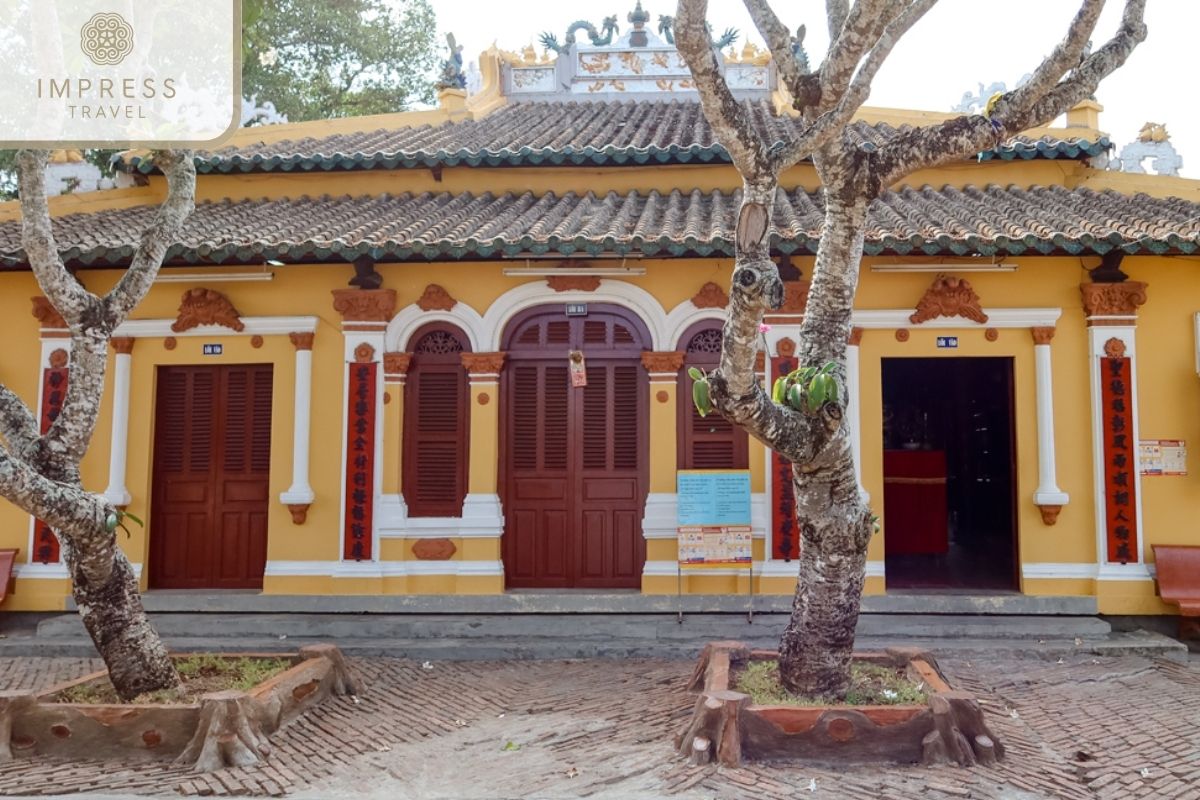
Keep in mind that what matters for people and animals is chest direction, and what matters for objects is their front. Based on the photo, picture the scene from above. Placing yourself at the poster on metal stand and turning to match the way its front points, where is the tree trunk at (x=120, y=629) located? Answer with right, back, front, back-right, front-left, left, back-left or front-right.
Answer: front-right

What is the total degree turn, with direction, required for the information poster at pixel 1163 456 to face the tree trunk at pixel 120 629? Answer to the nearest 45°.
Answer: approximately 45° to its right

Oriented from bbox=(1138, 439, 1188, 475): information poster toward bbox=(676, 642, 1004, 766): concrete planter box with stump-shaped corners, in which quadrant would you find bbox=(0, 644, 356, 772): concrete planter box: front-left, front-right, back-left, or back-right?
front-right

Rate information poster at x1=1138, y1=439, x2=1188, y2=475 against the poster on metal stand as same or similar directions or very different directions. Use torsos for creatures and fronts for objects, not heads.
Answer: same or similar directions

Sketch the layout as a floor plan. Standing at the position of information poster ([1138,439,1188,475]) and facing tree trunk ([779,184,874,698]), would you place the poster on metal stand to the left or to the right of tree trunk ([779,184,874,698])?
right

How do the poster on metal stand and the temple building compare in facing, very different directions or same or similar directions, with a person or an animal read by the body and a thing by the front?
same or similar directions

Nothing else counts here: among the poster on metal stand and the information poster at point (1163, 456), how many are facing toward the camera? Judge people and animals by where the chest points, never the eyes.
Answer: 2

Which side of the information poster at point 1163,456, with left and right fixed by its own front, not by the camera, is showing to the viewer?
front

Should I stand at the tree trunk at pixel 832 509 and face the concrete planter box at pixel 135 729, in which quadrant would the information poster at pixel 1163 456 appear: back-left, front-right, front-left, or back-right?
back-right

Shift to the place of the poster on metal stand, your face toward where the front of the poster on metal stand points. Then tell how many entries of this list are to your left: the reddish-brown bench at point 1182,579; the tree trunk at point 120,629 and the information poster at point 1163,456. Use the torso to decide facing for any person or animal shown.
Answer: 2

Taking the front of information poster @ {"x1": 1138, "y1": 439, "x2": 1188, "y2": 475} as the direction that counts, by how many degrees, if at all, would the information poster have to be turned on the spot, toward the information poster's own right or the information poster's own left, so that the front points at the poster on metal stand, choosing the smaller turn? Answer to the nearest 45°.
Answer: approximately 45° to the information poster's own right

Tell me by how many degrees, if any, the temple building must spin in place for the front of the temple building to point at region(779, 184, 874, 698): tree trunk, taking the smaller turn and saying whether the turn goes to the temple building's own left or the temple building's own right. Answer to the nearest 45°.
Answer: approximately 45° to the temple building's own left

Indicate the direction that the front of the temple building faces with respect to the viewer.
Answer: facing the viewer

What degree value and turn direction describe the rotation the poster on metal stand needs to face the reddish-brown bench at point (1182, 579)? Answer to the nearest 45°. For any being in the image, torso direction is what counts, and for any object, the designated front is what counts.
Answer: approximately 90° to its left
